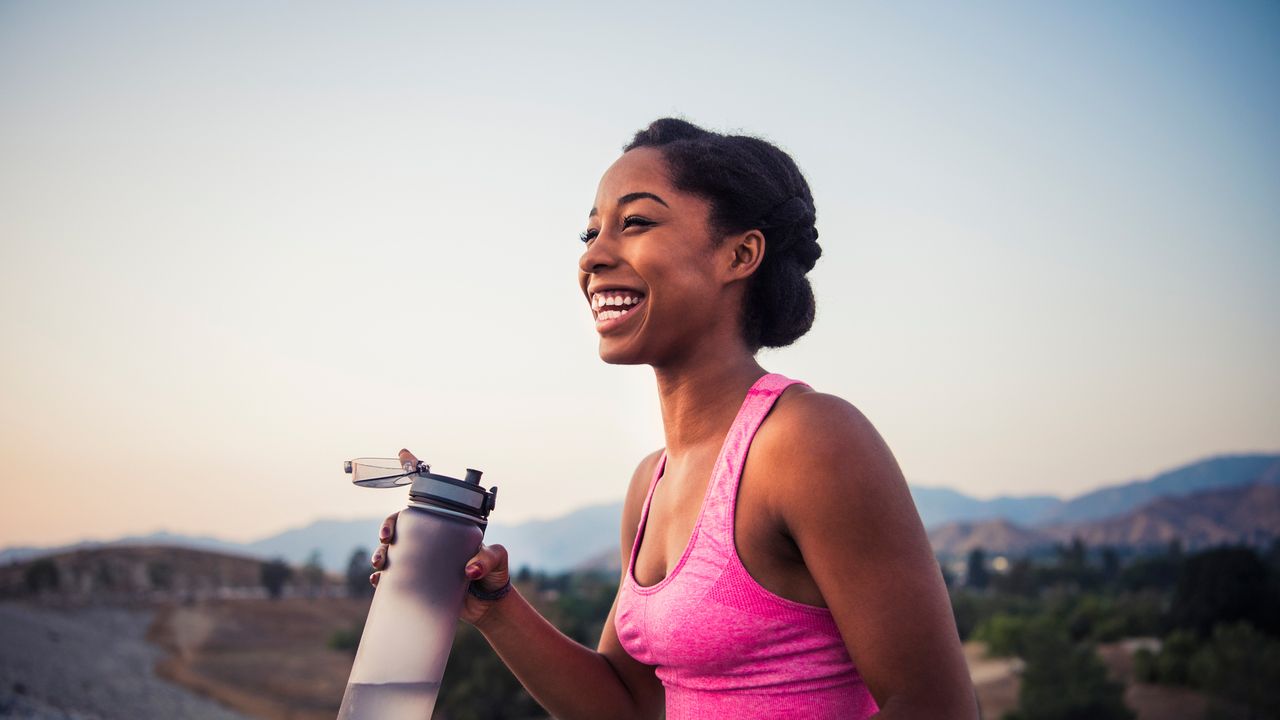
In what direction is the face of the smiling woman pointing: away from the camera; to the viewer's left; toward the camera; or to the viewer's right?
to the viewer's left

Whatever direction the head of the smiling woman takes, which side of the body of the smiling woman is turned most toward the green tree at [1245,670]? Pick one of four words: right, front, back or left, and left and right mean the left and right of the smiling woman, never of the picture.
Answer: back

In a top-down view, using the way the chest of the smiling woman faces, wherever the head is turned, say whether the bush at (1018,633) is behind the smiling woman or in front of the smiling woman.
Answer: behind

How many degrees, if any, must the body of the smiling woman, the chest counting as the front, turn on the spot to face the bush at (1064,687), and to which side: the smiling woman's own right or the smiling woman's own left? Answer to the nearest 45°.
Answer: approximately 135° to the smiling woman's own right

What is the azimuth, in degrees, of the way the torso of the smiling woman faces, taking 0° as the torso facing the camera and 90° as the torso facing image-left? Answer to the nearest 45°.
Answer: approximately 45°

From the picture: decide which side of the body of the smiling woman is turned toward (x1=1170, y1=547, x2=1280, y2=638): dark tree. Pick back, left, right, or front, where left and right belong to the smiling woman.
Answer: back
